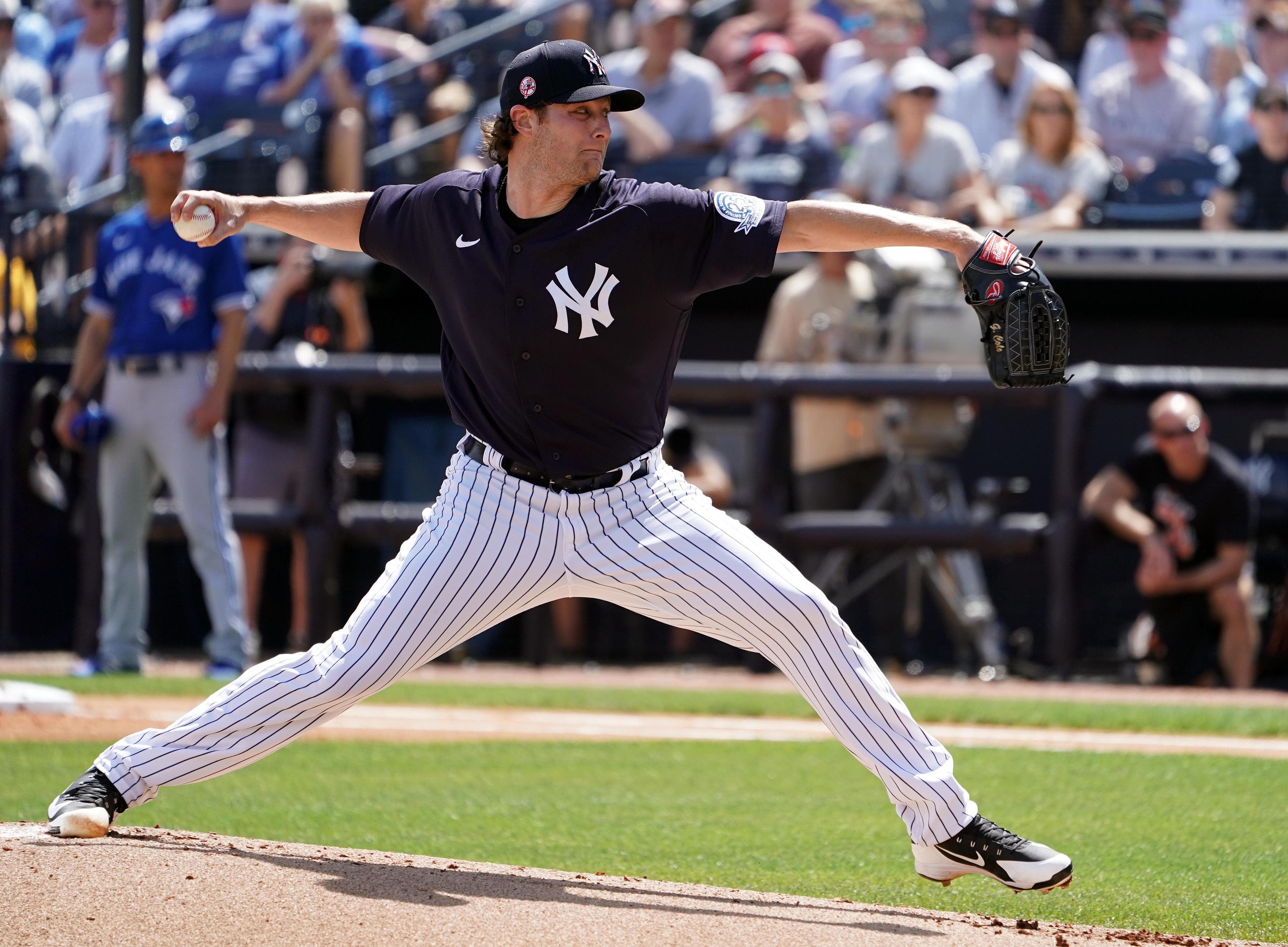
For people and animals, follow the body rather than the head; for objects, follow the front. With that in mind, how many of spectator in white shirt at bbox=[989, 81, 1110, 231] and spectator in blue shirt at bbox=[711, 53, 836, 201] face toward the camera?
2

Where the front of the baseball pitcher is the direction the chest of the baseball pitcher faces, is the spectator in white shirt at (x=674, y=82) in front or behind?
behind

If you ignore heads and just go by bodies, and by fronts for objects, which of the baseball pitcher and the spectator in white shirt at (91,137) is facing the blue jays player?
the spectator in white shirt

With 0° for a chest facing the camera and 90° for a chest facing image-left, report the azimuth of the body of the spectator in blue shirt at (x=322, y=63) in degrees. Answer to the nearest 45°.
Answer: approximately 0°

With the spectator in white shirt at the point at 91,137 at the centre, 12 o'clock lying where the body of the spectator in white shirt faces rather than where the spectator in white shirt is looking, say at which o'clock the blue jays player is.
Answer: The blue jays player is roughly at 12 o'clock from the spectator in white shirt.

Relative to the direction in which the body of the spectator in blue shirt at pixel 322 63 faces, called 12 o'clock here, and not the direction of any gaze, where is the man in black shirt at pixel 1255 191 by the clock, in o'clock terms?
The man in black shirt is roughly at 10 o'clock from the spectator in blue shirt.

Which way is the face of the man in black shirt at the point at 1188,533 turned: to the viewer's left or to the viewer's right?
to the viewer's left

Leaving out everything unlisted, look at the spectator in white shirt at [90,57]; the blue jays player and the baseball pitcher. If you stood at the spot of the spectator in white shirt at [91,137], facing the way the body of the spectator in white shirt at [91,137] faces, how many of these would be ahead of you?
2
